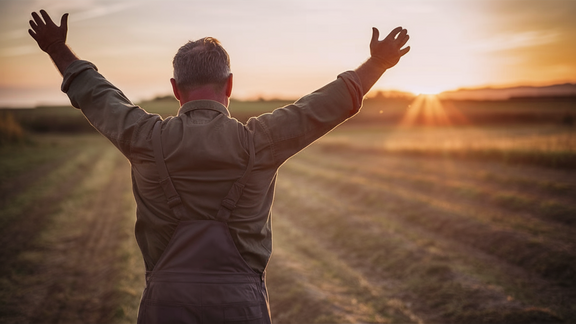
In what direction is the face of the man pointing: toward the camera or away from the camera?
away from the camera

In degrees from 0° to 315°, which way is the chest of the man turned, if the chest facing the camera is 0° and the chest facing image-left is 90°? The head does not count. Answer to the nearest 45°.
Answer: approximately 180°
